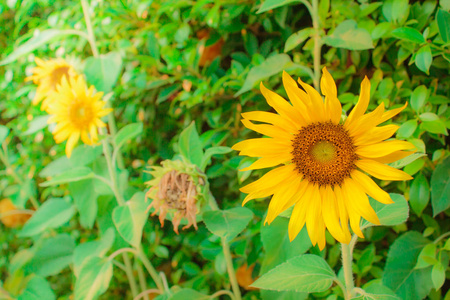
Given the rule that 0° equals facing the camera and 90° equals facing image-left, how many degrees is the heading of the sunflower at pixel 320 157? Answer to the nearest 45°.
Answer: approximately 0°

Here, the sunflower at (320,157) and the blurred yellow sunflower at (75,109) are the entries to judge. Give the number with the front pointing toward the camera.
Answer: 2

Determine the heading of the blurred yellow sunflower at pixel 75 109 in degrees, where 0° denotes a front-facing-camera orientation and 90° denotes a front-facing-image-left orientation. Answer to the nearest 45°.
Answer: approximately 0°
